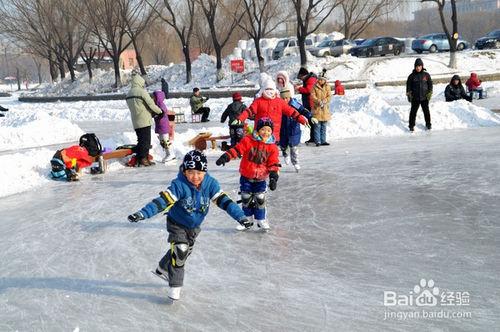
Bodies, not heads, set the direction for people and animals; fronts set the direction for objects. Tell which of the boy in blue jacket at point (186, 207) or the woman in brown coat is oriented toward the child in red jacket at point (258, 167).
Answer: the woman in brown coat

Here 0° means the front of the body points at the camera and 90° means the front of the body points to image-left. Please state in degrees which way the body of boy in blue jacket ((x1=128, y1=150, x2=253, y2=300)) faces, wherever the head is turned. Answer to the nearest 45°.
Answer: approximately 0°

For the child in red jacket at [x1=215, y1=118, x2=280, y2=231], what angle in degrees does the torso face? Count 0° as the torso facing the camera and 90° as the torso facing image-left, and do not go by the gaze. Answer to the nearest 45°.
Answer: approximately 0°

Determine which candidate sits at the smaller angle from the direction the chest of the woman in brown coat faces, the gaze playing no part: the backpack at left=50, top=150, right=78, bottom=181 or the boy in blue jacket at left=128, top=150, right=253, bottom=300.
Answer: the boy in blue jacket

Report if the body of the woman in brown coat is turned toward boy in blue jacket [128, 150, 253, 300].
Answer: yes

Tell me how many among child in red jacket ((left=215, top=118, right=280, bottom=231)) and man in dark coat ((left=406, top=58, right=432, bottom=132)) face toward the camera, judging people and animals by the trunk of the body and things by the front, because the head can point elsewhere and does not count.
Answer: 2

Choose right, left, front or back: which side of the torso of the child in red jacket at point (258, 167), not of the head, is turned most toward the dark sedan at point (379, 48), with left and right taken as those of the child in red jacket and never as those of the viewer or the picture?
back

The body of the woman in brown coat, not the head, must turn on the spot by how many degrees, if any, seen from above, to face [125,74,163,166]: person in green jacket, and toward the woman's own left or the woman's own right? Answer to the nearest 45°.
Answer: approximately 45° to the woman's own right

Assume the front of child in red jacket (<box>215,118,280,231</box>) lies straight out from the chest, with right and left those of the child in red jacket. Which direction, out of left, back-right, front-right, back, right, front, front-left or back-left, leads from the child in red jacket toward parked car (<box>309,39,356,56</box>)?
back

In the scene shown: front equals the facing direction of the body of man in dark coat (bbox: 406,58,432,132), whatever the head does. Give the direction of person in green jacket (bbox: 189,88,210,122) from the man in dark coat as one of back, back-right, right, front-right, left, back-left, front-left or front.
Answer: back-right
